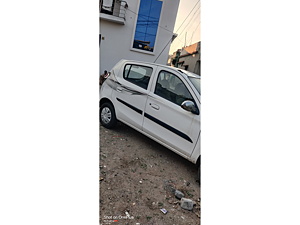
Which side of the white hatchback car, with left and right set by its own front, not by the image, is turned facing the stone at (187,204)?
right

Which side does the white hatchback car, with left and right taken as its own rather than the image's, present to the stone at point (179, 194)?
right

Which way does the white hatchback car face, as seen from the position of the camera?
facing the viewer and to the right of the viewer
